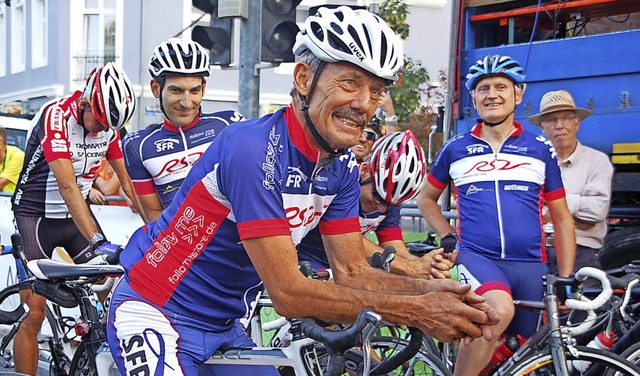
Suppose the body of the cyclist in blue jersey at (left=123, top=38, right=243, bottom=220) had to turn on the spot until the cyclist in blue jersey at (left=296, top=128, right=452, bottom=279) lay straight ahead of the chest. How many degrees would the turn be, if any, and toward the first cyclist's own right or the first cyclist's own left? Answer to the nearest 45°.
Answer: approximately 90° to the first cyclist's own left

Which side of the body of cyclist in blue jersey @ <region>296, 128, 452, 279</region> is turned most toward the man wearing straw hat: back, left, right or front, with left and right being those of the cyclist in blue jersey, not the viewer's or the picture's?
left

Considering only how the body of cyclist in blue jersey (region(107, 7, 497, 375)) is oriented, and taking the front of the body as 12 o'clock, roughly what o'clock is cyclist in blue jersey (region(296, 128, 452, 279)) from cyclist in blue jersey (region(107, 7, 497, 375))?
cyclist in blue jersey (region(296, 128, 452, 279)) is roughly at 8 o'clock from cyclist in blue jersey (region(107, 7, 497, 375)).

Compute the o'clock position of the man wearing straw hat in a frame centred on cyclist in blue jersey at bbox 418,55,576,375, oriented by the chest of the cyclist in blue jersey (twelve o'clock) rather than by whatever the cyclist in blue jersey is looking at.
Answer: The man wearing straw hat is roughly at 7 o'clock from the cyclist in blue jersey.

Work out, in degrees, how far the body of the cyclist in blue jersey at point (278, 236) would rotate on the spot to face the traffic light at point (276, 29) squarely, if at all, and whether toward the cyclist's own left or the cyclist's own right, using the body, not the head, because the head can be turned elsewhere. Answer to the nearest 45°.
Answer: approximately 135° to the cyclist's own left

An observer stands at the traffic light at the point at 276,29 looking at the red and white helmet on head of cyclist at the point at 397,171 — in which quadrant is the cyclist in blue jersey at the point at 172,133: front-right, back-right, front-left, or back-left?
front-right

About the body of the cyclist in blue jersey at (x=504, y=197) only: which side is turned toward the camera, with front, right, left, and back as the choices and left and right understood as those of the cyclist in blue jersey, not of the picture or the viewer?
front

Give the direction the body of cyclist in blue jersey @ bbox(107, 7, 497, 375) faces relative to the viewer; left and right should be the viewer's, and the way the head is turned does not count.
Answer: facing the viewer and to the right of the viewer

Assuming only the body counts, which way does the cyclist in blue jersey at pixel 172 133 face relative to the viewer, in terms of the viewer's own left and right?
facing the viewer

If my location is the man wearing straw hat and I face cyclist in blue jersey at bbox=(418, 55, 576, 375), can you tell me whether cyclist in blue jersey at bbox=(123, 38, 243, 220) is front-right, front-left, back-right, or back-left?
front-right

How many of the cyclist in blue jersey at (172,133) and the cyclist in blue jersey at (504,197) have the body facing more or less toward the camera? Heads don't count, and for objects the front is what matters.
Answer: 2

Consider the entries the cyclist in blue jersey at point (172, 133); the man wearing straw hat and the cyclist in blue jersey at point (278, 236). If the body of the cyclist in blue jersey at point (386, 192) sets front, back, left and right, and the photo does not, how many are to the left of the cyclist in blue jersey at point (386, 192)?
1
